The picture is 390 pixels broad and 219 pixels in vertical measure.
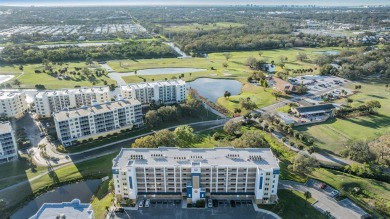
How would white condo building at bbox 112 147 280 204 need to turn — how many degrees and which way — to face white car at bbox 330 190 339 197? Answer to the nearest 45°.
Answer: approximately 90° to its left

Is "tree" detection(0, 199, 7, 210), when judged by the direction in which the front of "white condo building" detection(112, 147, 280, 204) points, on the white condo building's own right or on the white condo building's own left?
on the white condo building's own right

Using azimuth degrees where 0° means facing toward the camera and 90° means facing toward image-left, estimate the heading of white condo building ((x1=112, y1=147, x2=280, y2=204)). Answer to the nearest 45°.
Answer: approximately 0°
